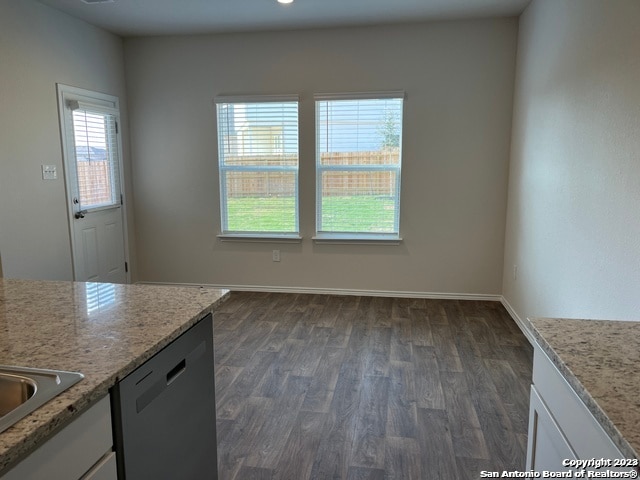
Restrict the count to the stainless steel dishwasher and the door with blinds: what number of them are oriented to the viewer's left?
0

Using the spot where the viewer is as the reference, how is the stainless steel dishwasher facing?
facing the viewer and to the right of the viewer

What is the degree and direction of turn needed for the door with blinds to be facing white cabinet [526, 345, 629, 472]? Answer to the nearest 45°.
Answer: approximately 45° to its right

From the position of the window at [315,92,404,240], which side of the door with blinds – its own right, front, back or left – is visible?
front

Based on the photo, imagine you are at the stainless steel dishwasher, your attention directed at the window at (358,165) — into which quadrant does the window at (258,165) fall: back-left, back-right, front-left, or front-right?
front-left

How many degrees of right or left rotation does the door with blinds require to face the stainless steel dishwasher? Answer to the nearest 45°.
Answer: approximately 45° to its right

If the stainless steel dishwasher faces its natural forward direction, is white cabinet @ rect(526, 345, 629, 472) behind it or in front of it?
in front

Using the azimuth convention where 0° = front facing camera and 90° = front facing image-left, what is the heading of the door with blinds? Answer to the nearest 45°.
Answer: approximately 315°

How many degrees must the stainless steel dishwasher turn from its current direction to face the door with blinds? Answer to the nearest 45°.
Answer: approximately 135° to its left
